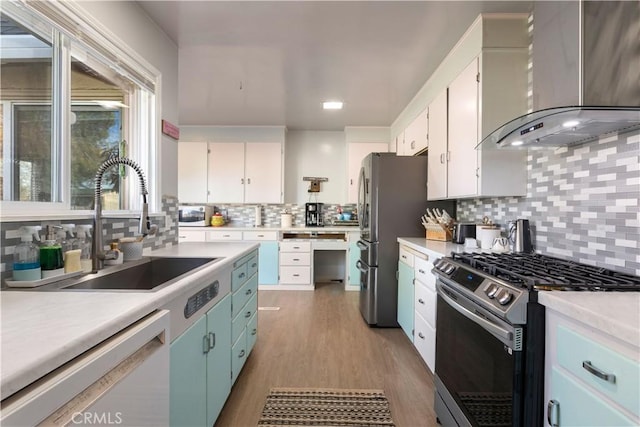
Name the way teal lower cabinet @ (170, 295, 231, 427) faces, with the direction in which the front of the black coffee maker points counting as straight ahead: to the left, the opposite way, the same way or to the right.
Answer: to the left

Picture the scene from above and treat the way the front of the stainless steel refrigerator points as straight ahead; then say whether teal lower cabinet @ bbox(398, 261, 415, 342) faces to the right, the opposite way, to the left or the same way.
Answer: the same way

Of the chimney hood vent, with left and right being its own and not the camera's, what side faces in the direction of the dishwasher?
front

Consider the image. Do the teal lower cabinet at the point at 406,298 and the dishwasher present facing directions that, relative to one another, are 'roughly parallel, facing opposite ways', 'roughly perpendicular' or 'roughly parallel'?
roughly parallel, facing opposite ways

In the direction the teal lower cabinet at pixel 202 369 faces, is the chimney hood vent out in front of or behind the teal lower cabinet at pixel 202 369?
in front

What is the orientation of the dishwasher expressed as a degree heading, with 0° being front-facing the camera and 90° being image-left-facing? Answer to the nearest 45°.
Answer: approximately 315°

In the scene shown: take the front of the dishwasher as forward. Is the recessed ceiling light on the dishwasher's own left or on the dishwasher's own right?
on the dishwasher's own left

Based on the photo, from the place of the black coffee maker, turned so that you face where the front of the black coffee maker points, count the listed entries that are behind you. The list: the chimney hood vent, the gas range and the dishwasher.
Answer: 0

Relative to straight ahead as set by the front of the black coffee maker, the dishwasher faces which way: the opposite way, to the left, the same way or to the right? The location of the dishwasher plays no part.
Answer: to the left

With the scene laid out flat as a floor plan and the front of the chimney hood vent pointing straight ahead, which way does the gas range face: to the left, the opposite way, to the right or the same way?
the same way

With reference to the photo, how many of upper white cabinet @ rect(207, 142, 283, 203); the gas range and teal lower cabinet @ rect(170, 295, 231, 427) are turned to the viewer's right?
1

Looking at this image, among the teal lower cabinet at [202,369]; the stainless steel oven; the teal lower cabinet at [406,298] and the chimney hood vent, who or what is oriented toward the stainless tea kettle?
the teal lower cabinet at [202,369]

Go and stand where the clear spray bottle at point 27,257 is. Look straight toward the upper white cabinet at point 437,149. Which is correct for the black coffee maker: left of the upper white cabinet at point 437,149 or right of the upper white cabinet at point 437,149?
left

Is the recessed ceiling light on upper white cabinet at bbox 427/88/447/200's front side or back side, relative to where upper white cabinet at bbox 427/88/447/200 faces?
on the front side

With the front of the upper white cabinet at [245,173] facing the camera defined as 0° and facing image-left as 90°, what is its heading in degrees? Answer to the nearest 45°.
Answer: approximately 0°

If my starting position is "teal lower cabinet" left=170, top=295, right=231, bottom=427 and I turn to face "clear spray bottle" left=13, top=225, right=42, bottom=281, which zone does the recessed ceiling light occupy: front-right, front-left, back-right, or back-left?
back-right

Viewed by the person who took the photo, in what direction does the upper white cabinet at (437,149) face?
facing to the left of the viewer

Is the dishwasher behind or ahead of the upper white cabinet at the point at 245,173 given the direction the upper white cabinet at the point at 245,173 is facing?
ahead

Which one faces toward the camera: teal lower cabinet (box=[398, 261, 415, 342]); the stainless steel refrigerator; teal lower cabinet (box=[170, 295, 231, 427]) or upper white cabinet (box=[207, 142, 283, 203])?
the upper white cabinet

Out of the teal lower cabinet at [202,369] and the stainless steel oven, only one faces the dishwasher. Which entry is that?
the stainless steel oven
